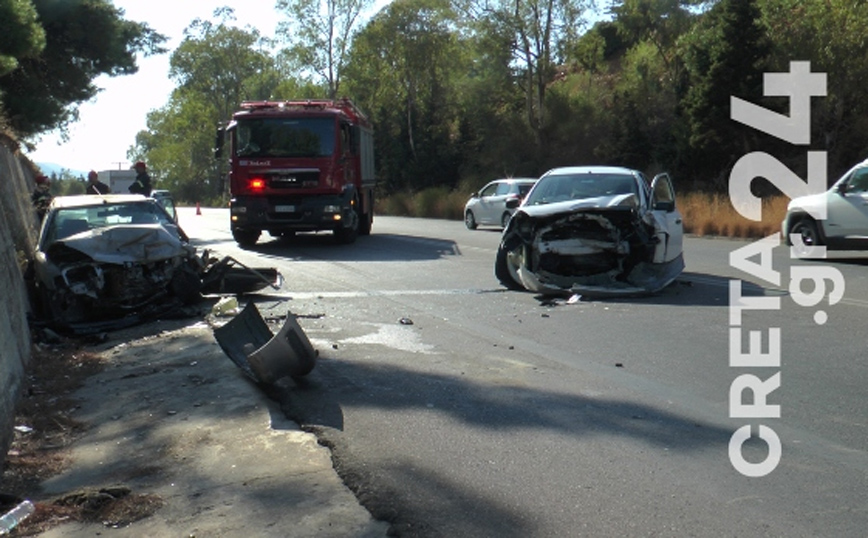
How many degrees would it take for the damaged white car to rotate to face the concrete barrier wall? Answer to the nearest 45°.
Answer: approximately 45° to its right

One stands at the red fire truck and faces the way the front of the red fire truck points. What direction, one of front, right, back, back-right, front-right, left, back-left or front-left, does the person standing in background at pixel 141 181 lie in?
right

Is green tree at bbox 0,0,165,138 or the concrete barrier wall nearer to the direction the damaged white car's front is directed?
the concrete barrier wall

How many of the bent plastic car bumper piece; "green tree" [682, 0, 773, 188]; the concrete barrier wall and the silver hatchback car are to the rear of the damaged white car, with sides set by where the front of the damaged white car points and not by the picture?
2

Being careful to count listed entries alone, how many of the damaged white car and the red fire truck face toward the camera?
2

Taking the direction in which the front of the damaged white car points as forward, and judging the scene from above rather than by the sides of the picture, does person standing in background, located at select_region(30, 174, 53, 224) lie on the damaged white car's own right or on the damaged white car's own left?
on the damaged white car's own right

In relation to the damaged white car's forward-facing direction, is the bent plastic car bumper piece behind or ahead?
ahead

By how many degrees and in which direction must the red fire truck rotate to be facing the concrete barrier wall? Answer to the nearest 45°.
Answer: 0° — it already faces it

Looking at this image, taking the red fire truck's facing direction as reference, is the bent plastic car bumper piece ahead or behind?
ahead

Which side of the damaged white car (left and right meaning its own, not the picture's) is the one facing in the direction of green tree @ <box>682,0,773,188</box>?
back

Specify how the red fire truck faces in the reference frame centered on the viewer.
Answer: facing the viewer

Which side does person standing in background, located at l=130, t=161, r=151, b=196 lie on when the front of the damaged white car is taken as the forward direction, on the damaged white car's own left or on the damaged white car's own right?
on the damaged white car's own right
